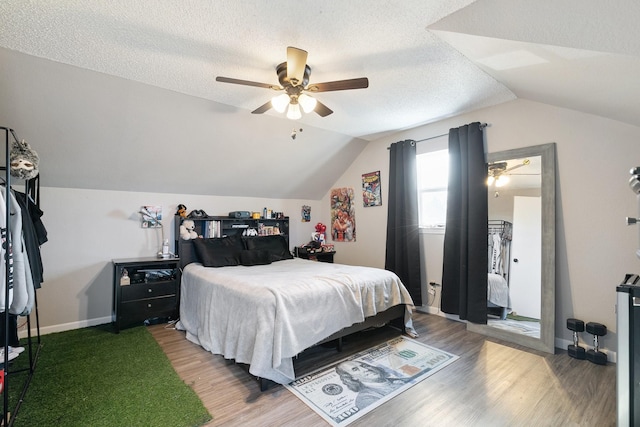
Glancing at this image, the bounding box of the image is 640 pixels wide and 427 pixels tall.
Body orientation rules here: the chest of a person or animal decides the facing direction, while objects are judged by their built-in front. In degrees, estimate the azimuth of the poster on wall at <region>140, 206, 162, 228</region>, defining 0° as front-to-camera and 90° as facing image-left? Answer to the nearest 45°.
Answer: approximately 0°

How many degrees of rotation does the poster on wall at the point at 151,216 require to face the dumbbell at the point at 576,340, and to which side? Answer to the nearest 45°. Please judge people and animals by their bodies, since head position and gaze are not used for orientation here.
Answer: approximately 45° to its left

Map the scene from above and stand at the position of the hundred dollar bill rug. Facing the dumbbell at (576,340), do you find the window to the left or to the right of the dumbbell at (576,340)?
left

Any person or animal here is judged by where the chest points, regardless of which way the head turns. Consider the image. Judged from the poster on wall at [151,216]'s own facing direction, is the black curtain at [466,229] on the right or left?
on its left

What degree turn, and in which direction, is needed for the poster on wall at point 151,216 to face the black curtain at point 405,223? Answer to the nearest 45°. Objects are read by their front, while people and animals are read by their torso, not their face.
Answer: approximately 45° to its left

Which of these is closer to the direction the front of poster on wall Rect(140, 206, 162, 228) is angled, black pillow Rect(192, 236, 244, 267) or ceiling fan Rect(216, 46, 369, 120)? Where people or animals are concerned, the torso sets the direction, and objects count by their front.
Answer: the ceiling fan

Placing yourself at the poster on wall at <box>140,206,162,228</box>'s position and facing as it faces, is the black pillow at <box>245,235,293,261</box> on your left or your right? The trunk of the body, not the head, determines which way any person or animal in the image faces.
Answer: on your left

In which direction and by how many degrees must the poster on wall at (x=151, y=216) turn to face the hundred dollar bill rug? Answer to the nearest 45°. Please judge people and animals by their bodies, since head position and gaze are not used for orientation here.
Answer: approximately 45° to its left

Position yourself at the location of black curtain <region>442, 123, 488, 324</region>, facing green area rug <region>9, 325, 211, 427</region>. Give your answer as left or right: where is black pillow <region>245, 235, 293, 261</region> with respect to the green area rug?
right

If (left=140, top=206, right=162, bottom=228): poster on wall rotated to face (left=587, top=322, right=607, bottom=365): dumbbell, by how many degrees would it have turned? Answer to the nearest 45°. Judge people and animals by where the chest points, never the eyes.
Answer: approximately 45° to its left

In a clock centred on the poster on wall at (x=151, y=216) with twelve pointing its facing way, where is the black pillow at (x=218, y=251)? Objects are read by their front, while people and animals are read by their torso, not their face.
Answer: The black pillow is roughly at 10 o'clock from the poster on wall.

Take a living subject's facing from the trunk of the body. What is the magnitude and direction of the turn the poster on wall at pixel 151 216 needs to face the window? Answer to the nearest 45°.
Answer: approximately 45° to its left
